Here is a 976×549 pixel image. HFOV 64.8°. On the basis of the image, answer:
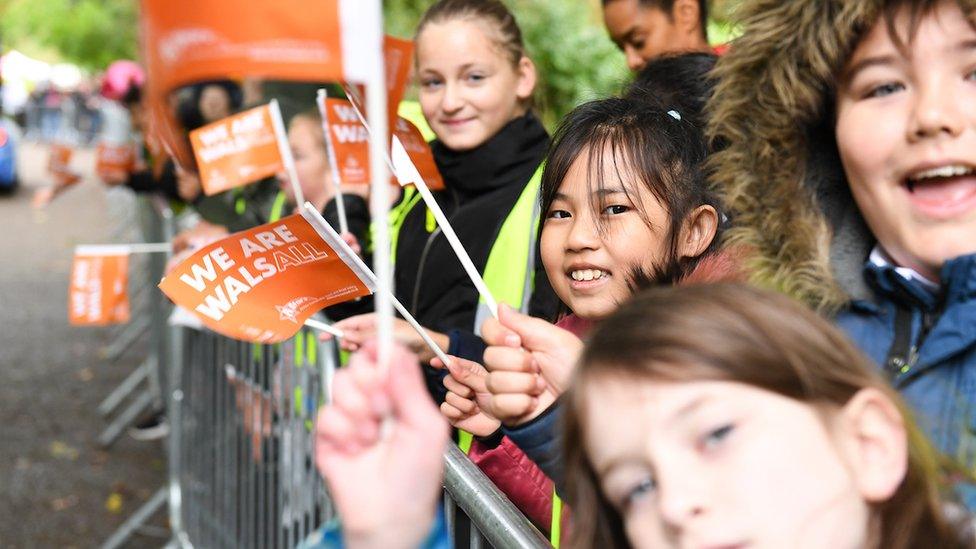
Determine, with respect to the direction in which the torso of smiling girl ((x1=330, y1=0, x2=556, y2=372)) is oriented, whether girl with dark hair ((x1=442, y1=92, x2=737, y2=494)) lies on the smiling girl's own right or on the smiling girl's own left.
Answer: on the smiling girl's own left

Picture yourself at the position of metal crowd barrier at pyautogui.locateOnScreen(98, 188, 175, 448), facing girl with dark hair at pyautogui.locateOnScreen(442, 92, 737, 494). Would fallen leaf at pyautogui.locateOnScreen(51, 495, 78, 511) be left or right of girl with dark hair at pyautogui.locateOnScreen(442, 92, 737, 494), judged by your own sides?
right

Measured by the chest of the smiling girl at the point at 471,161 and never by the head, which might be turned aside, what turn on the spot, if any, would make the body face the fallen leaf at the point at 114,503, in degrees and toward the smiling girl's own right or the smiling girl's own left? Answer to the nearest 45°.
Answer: approximately 90° to the smiling girl's own right

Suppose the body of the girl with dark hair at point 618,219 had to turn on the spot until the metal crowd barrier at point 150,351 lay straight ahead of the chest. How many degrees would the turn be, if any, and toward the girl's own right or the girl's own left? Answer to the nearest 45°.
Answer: approximately 90° to the girl's own right

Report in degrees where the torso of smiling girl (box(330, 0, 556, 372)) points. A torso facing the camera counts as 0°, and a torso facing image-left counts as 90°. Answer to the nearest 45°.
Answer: approximately 45°
